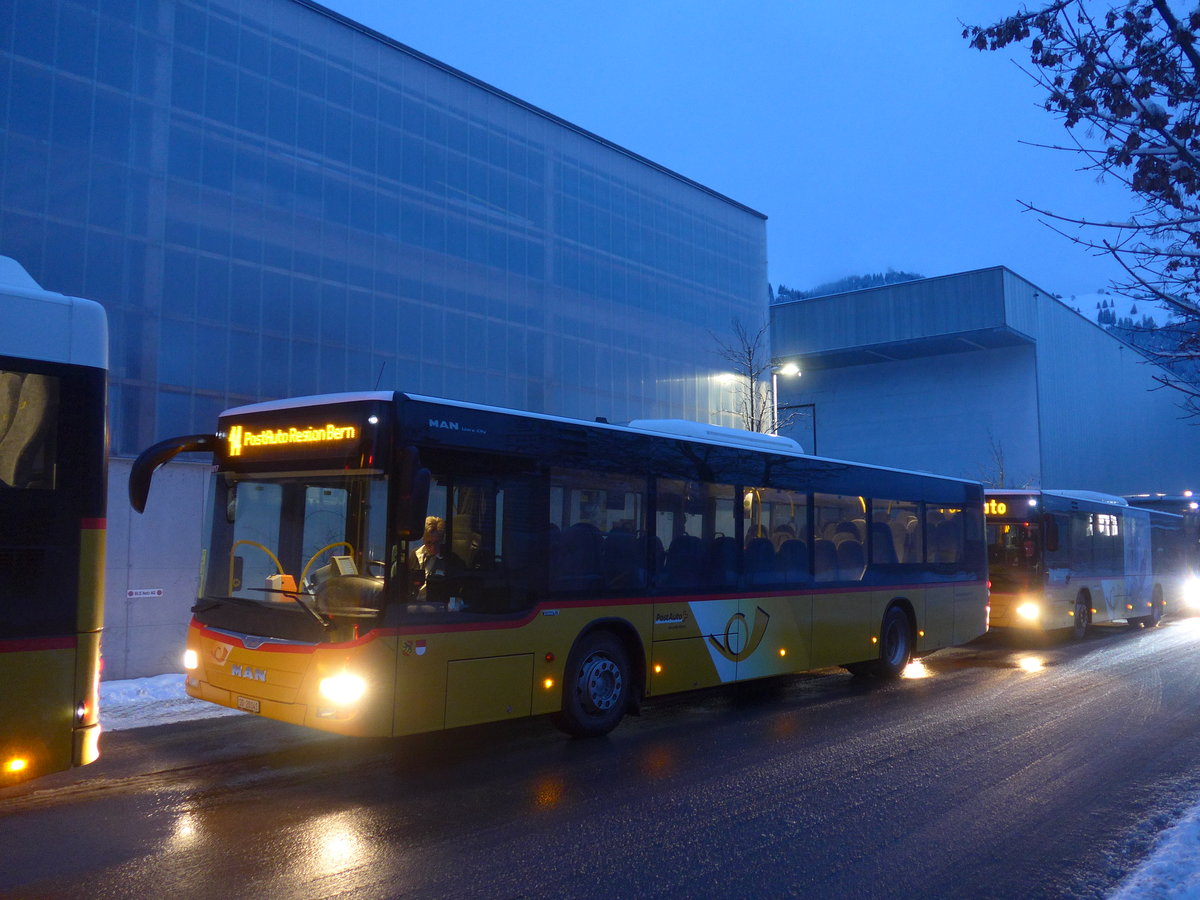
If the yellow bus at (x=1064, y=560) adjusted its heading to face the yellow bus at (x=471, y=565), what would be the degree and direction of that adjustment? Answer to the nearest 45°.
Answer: approximately 45° to its left

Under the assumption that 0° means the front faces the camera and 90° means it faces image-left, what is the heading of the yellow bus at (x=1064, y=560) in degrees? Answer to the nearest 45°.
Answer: approximately 45°

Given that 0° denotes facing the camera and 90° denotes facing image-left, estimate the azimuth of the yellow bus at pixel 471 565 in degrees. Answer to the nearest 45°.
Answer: approximately 45°

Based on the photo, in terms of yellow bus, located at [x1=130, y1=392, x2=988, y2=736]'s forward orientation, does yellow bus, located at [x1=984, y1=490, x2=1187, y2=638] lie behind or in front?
behind

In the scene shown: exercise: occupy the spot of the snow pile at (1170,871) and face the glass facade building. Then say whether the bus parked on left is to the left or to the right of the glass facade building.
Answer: left

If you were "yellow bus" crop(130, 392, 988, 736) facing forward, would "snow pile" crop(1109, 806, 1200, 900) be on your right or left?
on your left

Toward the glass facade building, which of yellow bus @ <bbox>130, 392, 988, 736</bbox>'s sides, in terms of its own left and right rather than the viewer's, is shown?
right
